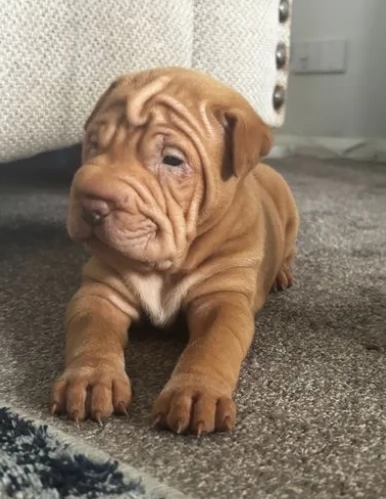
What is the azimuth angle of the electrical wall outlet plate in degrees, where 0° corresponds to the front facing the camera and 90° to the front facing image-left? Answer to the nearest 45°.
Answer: approximately 0°

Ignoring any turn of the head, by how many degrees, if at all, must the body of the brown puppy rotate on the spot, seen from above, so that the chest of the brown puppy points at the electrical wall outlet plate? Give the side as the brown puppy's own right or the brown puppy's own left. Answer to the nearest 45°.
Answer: approximately 135° to the brown puppy's own right

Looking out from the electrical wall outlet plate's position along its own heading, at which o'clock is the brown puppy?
The brown puppy is roughly at 12 o'clock from the electrical wall outlet plate.

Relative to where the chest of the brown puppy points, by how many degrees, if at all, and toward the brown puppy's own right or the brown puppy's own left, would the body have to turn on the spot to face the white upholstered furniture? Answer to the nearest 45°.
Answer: approximately 135° to the brown puppy's own right

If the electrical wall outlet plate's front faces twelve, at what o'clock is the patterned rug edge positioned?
The patterned rug edge is roughly at 12 o'clock from the electrical wall outlet plate.

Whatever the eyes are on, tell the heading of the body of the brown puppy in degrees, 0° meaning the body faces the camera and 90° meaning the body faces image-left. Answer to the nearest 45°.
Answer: approximately 45°
